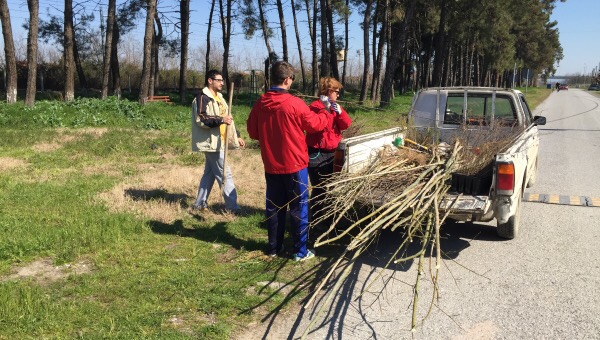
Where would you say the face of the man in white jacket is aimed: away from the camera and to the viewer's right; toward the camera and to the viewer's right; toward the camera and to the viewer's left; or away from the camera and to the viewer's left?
toward the camera and to the viewer's right

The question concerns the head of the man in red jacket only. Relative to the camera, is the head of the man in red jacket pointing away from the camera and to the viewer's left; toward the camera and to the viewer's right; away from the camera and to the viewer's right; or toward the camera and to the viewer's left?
away from the camera and to the viewer's right

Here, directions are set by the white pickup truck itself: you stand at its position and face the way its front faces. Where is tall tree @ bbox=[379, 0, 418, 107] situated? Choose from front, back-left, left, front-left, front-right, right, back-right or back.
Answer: front-left

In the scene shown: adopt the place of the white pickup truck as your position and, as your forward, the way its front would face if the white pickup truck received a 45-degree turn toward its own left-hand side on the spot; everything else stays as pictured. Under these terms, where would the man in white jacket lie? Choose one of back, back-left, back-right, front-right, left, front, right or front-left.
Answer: left

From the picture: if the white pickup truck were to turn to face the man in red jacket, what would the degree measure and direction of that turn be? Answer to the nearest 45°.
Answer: approximately 180°

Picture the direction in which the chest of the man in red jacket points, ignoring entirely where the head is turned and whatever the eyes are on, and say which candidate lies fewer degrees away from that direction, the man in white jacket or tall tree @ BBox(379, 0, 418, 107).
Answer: the tall tree

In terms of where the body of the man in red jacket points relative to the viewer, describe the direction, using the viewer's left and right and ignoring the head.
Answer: facing away from the viewer and to the right of the viewer

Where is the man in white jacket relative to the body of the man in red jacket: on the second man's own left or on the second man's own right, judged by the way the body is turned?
on the second man's own left

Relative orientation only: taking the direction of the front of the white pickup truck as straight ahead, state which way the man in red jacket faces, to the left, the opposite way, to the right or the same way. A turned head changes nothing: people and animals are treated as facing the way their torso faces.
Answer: the same way

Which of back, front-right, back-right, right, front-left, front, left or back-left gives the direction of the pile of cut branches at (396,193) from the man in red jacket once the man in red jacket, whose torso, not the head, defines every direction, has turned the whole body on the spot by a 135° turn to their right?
left

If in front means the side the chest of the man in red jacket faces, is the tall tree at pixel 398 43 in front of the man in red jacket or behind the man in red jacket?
in front

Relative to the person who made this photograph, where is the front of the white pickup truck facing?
facing away from the viewer and to the right of the viewer

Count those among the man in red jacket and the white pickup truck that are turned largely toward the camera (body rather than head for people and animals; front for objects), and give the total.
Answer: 0

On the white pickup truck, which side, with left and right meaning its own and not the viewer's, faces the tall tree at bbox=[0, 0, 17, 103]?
left
